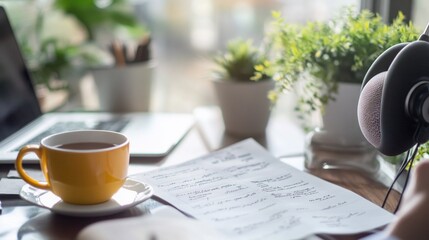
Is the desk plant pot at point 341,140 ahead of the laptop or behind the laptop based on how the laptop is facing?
ahead

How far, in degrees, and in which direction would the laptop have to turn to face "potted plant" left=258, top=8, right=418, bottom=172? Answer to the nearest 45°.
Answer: approximately 45° to its right

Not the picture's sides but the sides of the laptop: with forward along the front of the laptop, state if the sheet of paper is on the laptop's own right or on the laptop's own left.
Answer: on the laptop's own right

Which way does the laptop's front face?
to the viewer's right
